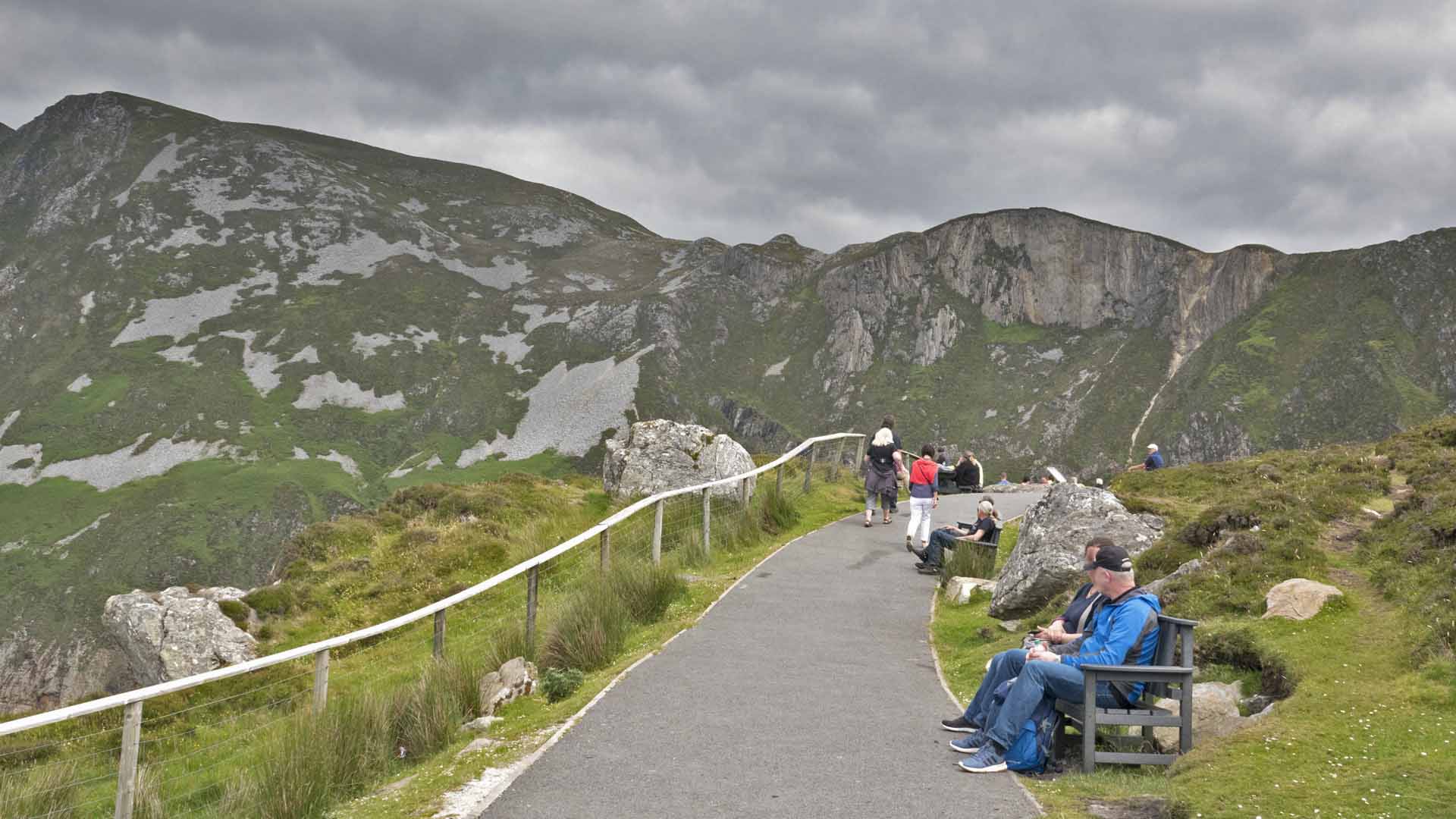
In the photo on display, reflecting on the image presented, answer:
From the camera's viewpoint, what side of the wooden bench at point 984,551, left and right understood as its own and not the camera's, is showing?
left

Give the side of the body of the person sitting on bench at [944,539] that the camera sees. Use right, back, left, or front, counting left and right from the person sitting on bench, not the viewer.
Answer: left

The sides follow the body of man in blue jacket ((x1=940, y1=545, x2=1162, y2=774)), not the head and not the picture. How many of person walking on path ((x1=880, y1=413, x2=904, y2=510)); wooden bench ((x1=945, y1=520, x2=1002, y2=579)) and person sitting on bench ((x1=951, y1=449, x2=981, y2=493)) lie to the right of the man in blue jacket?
3

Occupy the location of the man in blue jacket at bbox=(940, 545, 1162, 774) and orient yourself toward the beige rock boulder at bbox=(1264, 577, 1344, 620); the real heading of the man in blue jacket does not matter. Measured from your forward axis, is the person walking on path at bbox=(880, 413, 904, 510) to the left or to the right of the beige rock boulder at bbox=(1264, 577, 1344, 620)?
left

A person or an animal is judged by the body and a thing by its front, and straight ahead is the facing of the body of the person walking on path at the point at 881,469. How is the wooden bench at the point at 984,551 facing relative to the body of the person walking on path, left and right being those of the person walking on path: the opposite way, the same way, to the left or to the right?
to the left

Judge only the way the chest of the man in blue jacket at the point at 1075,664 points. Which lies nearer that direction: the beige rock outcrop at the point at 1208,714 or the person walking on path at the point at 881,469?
the person walking on path

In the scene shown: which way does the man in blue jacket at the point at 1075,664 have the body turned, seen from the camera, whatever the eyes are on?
to the viewer's left

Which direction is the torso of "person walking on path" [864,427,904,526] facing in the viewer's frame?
away from the camera

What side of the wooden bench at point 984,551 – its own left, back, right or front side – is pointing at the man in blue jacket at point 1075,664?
left

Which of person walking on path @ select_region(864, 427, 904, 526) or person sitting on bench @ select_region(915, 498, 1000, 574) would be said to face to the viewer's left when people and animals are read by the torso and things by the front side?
the person sitting on bench

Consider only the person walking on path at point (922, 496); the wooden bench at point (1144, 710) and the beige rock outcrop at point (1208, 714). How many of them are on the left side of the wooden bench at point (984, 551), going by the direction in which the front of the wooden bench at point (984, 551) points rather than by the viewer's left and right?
2

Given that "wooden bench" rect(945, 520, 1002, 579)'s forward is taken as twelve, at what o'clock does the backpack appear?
The backpack is roughly at 9 o'clock from the wooden bench.

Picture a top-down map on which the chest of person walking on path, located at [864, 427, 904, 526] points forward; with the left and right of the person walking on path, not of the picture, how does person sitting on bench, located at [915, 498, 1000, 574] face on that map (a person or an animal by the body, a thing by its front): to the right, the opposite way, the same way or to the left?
to the left

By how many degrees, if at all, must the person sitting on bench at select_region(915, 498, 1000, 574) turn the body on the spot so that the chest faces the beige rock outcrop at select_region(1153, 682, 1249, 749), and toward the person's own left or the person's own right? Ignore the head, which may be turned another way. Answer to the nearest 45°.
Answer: approximately 90° to the person's own left

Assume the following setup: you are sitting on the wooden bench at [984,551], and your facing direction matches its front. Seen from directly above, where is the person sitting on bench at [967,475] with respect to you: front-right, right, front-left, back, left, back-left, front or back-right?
right

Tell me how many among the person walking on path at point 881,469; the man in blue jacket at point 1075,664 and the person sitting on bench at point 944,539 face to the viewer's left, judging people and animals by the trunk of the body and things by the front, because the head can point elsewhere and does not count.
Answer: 2
